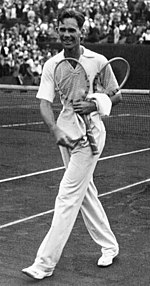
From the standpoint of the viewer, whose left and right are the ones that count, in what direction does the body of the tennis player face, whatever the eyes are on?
facing the viewer and to the left of the viewer
